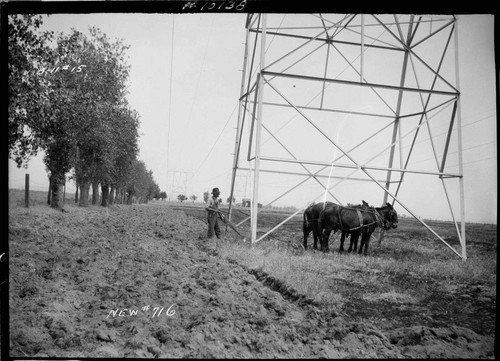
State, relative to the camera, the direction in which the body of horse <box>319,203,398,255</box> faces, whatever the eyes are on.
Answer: to the viewer's right

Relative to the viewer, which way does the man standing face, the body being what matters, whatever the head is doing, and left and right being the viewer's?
facing the viewer and to the right of the viewer

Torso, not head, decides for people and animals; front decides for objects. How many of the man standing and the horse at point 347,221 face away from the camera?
0
